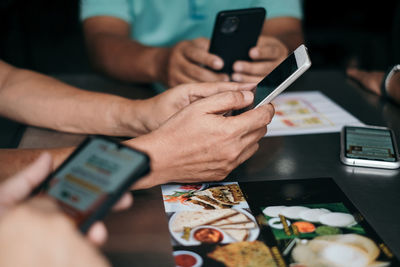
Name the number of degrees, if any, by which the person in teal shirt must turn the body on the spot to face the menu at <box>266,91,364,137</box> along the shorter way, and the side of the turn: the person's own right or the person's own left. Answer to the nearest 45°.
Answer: approximately 45° to the person's own left

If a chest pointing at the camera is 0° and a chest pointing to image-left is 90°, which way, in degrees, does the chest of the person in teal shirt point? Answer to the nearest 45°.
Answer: approximately 0°

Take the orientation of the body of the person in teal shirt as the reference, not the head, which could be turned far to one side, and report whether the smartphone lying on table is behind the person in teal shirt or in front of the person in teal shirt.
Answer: in front
